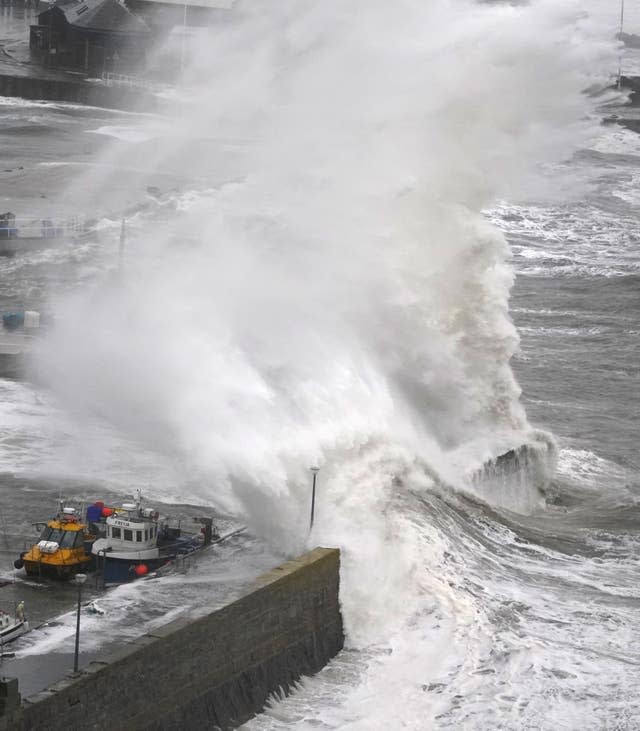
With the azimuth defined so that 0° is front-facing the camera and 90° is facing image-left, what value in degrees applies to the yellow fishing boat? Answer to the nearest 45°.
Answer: approximately 45°

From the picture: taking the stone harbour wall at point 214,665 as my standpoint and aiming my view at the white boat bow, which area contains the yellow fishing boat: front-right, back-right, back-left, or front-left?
front-right

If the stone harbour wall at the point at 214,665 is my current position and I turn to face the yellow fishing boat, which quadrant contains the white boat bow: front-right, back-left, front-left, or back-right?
front-left

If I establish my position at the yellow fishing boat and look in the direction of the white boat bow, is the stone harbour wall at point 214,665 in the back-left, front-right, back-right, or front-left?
front-left

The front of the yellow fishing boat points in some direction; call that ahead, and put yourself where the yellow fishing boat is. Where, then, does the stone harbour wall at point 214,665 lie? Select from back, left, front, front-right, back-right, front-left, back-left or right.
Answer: left

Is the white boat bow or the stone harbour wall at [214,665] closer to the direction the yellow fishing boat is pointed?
the white boat bow

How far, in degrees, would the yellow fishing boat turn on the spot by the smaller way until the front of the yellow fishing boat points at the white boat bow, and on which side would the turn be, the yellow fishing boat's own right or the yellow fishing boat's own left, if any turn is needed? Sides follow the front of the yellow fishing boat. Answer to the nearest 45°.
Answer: approximately 45° to the yellow fishing boat's own left
